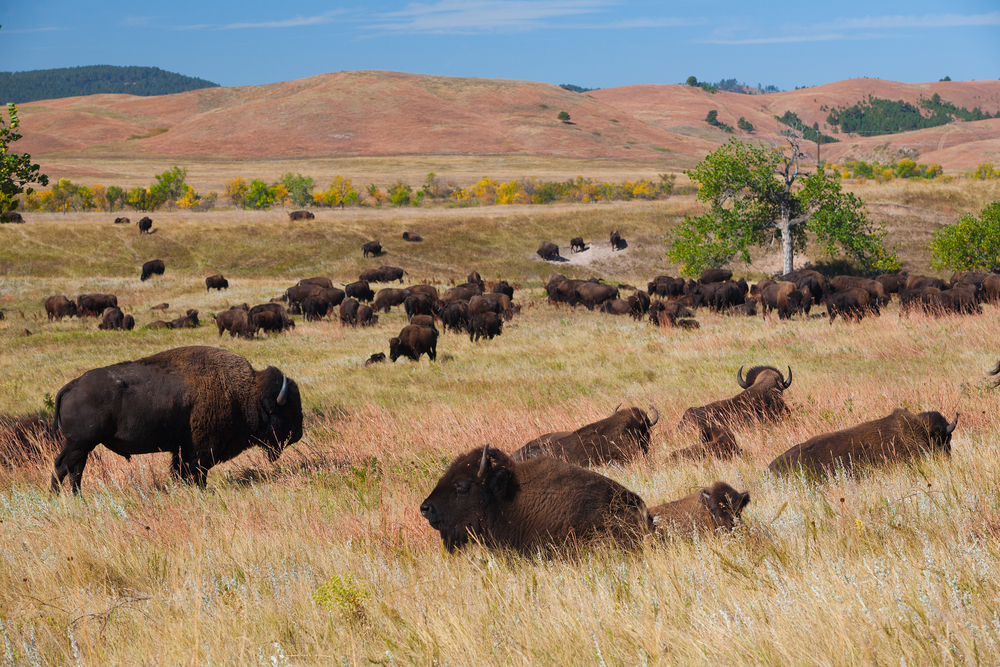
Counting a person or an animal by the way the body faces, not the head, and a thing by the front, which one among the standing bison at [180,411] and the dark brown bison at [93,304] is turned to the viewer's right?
the standing bison

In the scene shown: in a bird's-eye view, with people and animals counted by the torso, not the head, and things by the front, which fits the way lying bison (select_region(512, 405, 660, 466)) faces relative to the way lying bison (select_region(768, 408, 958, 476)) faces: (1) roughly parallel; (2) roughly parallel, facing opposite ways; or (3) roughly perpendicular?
roughly parallel

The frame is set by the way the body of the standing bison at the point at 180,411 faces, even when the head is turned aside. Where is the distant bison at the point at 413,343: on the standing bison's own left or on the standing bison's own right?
on the standing bison's own left

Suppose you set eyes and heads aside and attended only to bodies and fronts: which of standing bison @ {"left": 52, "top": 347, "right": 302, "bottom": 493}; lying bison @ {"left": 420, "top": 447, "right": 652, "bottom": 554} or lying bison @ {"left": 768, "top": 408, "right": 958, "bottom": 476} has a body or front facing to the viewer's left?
lying bison @ {"left": 420, "top": 447, "right": 652, "bottom": 554}

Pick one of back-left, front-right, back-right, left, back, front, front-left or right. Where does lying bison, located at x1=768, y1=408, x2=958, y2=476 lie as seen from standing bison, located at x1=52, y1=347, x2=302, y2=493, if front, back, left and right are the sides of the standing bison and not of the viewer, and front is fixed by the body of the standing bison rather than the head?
front-right

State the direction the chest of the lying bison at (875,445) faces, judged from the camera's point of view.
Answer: to the viewer's right

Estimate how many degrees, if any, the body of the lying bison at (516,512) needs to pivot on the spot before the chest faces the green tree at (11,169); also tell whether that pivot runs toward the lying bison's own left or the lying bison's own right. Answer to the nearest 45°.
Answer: approximately 45° to the lying bison's own right

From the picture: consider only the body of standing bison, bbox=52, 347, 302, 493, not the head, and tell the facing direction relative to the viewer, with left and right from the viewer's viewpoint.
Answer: facing to the right of the viewer

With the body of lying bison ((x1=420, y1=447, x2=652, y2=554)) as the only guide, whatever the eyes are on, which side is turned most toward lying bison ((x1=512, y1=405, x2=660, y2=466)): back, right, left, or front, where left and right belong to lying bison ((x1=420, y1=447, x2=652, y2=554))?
right

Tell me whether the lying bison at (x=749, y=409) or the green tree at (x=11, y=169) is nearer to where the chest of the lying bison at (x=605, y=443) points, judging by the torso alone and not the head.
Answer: the lying bison

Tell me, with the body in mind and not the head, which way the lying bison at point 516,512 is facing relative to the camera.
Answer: to the viewer's left

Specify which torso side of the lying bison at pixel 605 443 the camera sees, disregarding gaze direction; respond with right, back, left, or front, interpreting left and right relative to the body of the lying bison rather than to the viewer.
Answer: right

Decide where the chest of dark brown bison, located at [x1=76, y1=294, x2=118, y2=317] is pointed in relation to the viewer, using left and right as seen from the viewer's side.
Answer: facing to the left of the viewer
